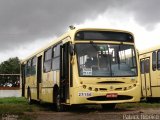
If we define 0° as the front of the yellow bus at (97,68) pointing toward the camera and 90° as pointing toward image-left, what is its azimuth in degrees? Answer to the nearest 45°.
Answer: approximately 315°

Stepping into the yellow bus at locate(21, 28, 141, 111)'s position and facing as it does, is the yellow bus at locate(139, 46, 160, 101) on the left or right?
on its left
